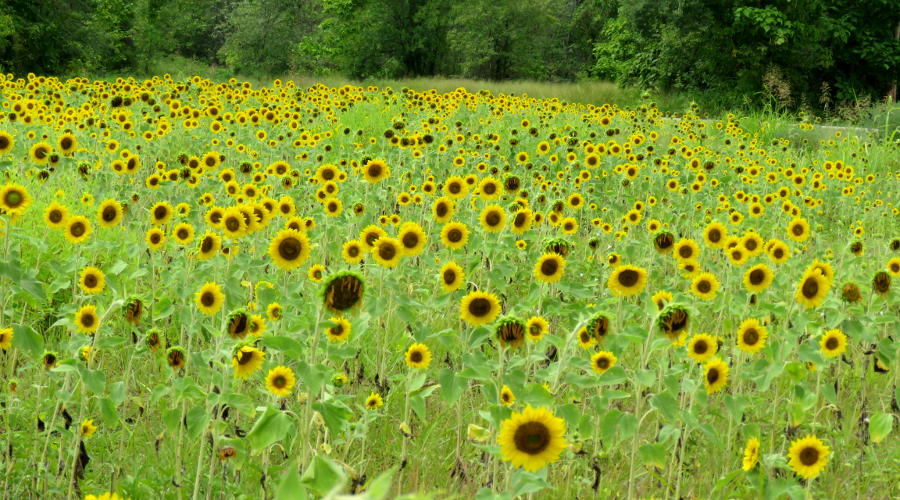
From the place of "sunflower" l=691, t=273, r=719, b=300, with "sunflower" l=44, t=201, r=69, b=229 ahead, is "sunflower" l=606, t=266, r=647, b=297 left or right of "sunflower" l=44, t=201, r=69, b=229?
left

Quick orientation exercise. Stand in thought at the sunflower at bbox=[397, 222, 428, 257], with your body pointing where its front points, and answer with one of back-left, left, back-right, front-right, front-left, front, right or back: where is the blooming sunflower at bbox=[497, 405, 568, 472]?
front

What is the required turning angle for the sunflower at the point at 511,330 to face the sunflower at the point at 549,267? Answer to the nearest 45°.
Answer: approximately 180°

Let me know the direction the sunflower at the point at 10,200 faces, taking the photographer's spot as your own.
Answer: facing the viewer

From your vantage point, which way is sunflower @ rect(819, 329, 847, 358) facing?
toward the camera

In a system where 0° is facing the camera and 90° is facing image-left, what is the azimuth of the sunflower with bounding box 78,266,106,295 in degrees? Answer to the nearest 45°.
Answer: approximately 0°

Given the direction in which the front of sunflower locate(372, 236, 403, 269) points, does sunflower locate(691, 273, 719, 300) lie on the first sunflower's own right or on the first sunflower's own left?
on the first sunflower's own left

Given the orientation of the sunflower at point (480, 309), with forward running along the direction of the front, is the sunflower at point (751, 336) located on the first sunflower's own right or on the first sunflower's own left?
on the first sunflower's own left

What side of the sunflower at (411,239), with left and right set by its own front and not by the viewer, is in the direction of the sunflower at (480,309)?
front

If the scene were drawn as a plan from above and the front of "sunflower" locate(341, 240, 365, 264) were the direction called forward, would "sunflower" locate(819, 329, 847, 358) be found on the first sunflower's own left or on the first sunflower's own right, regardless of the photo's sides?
on the first sunflower's own left

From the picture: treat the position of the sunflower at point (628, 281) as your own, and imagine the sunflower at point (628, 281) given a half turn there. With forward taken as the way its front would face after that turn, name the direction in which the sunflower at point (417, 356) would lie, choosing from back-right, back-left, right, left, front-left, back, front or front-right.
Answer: back-left

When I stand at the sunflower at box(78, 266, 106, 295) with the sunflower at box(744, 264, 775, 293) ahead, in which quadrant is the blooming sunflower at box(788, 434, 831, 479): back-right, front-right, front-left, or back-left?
front-right

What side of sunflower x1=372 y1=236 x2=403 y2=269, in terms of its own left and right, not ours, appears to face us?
front

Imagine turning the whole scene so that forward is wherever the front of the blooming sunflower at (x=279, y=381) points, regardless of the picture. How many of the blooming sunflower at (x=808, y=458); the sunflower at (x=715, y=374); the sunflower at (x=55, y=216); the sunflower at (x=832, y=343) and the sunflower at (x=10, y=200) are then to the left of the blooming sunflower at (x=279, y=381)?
3
